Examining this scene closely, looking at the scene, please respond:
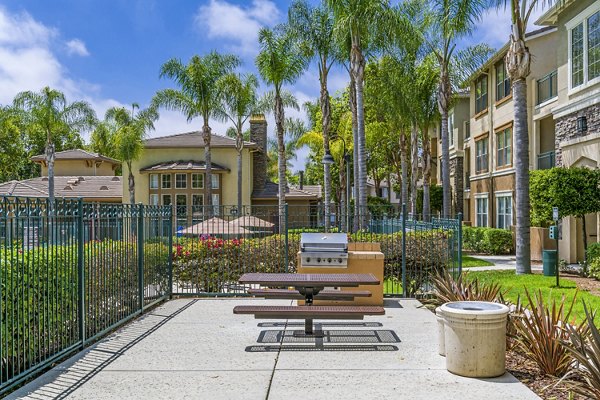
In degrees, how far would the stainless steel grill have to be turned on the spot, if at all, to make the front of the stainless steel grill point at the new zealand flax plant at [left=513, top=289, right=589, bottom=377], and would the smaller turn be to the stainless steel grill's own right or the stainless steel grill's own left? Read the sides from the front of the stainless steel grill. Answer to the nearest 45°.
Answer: approximately 45° to the stainless steel grill's own left

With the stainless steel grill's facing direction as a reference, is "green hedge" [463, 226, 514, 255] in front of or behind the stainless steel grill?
behind

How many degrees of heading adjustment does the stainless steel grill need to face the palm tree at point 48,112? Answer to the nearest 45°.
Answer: approximately 135° to its right

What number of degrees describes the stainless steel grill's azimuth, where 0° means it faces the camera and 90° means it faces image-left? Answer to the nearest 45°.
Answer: approximately 0°

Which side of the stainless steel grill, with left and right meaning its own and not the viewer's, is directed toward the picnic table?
front

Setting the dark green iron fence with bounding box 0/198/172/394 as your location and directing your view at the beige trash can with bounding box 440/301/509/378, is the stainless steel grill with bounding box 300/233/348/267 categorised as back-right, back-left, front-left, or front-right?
front-left

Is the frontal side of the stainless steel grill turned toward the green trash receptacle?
no

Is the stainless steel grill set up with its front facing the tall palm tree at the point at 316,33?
no

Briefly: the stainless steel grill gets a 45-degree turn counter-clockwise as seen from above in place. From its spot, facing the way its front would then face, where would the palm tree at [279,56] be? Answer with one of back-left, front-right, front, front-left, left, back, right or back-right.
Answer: back-left

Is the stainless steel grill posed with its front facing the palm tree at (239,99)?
no

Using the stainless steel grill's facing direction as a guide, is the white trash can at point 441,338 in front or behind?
in front

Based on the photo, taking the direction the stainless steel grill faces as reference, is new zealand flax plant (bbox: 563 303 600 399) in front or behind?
in front

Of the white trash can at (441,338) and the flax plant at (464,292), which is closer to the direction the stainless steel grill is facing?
the white trash can

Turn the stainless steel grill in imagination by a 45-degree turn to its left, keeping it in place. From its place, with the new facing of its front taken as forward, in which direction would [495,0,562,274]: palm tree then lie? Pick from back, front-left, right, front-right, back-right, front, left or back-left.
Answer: left

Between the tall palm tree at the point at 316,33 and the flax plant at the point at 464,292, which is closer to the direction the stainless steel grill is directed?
the flax plant

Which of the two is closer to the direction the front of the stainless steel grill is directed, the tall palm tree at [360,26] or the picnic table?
the picnic table
